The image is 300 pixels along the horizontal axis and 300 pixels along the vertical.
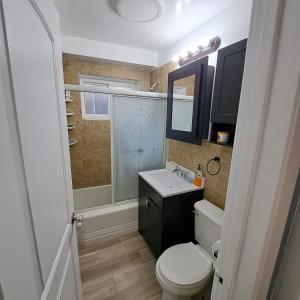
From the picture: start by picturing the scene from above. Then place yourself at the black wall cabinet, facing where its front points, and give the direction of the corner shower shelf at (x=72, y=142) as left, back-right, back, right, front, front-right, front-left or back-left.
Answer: front-right

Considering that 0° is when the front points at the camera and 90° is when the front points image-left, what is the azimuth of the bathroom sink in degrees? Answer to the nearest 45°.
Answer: approximately 45°

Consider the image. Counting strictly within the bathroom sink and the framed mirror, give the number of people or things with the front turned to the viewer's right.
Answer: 0

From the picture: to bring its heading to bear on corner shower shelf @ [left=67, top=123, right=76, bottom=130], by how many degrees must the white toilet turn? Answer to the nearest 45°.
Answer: approximately 90° to its right

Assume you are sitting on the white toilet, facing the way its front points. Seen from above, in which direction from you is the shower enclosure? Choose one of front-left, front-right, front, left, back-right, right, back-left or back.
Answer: right

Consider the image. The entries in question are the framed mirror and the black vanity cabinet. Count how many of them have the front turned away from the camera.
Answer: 0

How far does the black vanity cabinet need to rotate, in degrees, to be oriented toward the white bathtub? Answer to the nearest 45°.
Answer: approximately 45° to its right

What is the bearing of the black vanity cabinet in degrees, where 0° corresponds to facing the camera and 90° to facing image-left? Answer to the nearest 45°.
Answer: approximately 45°
